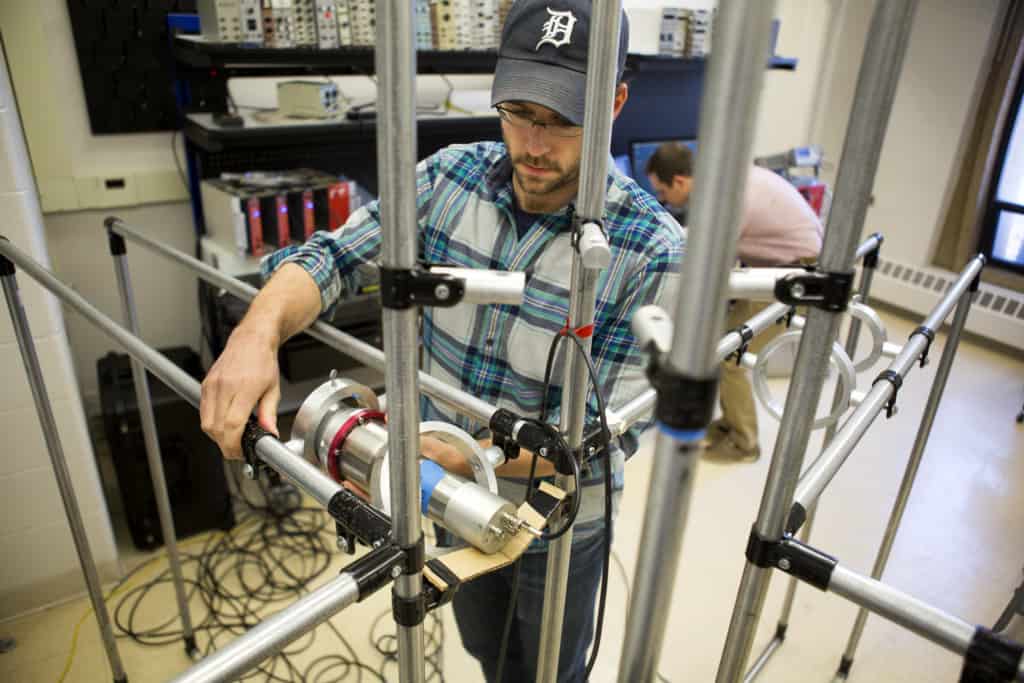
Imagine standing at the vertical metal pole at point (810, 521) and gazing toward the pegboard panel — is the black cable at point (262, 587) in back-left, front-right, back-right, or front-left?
front-left

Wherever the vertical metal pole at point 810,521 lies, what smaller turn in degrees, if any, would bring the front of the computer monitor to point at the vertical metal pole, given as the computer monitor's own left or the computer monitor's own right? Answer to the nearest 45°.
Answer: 0° — it already faces it

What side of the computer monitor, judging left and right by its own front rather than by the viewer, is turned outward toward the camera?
front

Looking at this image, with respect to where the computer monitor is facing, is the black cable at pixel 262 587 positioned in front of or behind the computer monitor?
in front

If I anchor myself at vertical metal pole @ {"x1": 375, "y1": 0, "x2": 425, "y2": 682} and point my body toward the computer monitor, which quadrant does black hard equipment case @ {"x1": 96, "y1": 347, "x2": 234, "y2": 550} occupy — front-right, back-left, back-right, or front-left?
front-left

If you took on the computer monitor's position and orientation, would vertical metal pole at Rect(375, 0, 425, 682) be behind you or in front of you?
in front

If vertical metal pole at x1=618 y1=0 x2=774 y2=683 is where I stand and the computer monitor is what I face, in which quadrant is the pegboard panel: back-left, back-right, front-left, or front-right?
front-left

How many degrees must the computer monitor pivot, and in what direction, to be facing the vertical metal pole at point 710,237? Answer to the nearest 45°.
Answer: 0° — it already faces it

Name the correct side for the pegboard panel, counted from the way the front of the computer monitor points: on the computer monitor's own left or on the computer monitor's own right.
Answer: on the computer monitor's own right

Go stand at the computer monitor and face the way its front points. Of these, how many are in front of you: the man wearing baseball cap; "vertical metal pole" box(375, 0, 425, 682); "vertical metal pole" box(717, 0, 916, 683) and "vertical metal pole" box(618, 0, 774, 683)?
4

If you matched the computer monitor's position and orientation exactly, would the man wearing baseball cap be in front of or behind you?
in front

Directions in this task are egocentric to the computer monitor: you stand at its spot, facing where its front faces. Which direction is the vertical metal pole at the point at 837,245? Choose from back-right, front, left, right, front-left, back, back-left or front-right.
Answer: front
